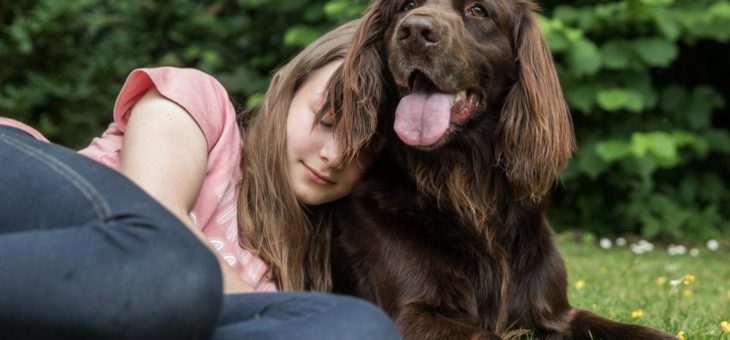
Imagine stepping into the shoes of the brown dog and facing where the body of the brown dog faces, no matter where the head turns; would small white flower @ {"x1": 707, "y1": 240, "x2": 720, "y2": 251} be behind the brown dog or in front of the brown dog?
behind

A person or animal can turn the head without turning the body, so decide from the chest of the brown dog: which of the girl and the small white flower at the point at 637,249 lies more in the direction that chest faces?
the girl

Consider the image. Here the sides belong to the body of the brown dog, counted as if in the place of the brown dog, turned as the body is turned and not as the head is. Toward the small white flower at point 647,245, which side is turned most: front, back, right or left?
back

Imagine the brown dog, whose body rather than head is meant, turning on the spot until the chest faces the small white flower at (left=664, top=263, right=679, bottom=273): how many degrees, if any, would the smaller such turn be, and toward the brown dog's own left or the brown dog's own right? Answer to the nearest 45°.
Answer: approximately 135° to the brown dog's own left
